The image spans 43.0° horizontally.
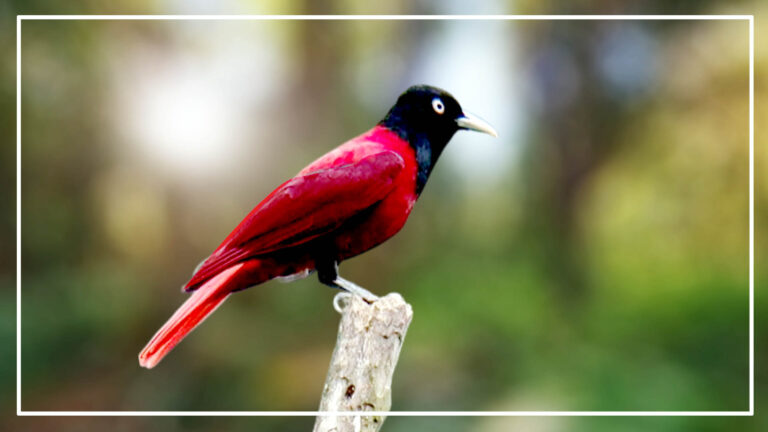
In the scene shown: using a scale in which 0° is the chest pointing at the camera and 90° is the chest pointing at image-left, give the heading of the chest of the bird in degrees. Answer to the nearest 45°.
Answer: approximately 270°
